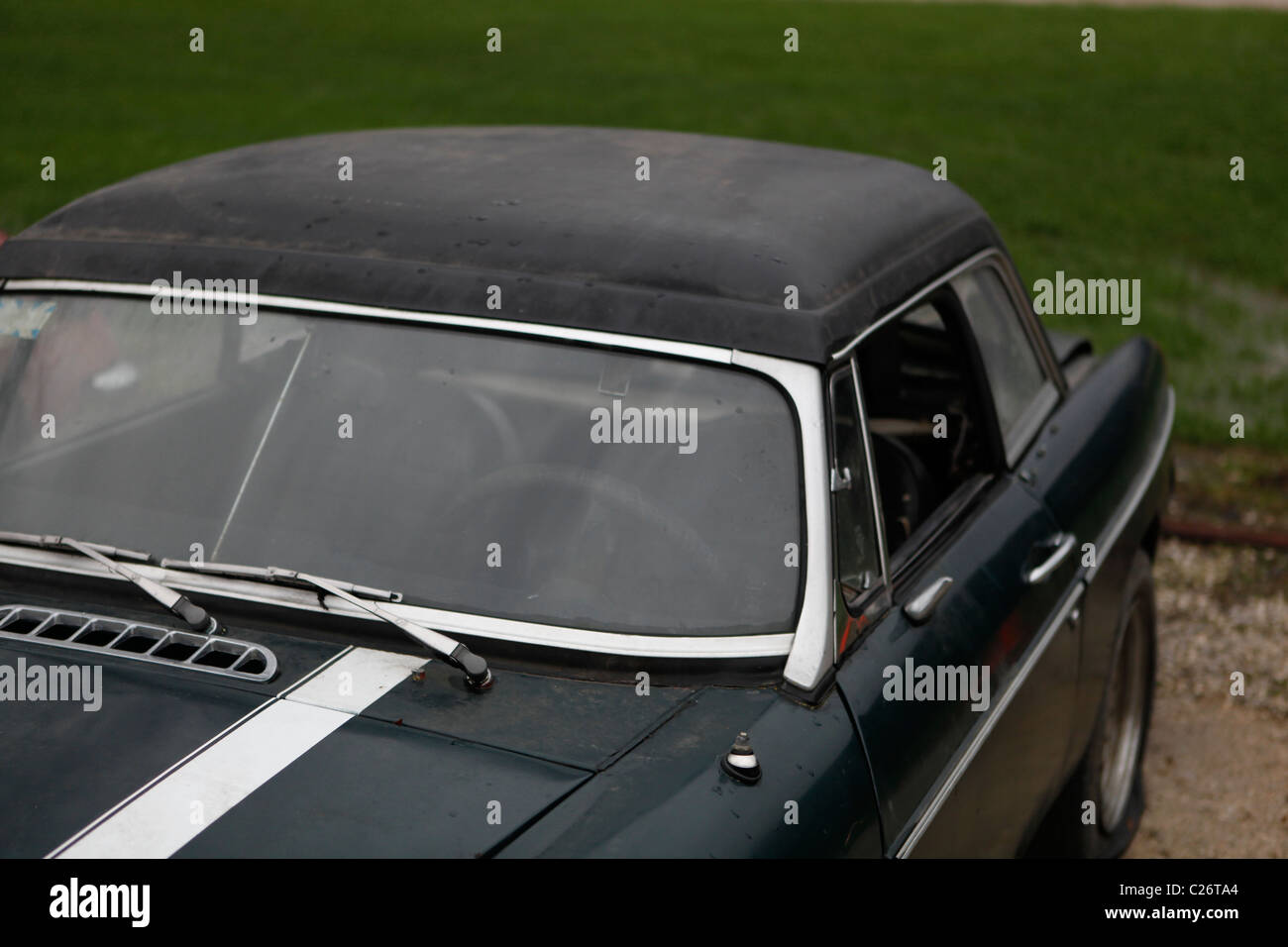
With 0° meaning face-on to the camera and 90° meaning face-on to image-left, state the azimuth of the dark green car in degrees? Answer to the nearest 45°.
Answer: approximately 45°
